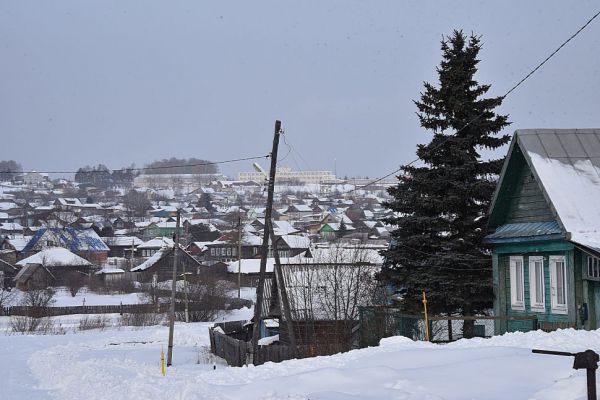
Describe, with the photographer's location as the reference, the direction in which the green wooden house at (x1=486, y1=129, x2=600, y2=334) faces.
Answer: facing the viewer and to the left of the viewer

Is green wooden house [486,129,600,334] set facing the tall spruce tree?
no

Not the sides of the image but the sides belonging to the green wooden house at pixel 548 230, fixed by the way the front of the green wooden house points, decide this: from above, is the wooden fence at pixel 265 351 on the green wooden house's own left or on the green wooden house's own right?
on the green wooden house's own right

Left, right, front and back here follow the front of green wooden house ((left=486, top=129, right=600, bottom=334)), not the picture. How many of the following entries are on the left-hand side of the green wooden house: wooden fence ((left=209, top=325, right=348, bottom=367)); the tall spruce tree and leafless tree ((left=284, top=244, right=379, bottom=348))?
0

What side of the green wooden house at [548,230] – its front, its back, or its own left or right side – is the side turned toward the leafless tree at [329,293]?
right

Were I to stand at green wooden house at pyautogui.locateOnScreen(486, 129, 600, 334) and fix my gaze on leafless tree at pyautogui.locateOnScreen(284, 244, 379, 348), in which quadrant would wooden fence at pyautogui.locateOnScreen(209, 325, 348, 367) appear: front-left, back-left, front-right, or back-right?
front-left
